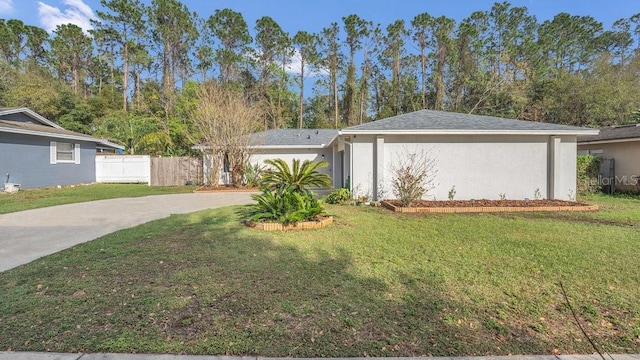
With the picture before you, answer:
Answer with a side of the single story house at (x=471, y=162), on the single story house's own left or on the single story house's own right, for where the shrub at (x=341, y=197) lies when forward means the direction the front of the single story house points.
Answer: on the single story house's own right

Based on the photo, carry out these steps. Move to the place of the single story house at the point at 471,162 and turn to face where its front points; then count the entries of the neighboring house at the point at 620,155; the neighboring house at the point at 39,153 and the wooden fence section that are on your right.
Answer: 2

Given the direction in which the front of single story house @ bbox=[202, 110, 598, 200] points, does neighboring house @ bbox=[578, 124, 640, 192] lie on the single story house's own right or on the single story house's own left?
on the single story house's own left

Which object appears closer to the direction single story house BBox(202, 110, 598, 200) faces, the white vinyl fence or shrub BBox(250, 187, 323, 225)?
the shrub

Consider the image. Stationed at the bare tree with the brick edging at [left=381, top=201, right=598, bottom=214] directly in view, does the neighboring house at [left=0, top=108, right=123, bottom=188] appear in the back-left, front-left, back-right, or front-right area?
back-right

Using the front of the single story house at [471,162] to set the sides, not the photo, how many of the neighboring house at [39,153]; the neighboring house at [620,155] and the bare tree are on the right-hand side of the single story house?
2

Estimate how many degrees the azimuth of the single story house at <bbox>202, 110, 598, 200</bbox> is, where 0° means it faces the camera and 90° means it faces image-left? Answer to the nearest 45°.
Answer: approximately 0°

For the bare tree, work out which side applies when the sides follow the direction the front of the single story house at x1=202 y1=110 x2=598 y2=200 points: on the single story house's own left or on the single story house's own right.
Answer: on the single story house's own right

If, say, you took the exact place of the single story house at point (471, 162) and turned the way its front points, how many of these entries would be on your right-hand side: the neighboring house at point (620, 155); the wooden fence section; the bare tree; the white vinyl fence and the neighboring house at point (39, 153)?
4

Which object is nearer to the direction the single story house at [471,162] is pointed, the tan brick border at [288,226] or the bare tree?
the tan brick border

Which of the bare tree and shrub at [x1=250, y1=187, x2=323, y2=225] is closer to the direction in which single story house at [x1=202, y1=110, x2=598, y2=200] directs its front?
the shrub
